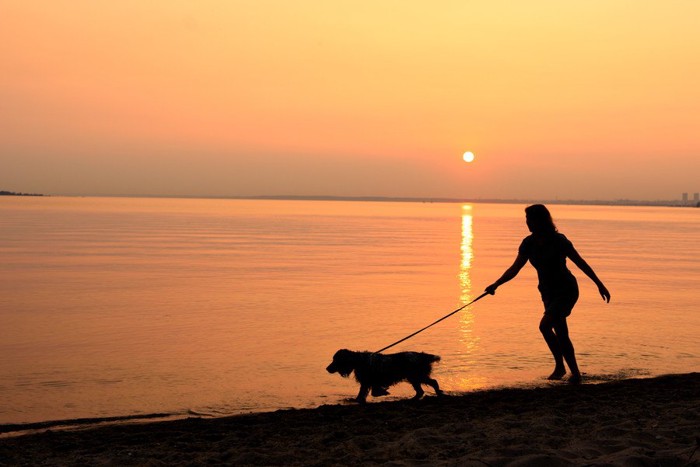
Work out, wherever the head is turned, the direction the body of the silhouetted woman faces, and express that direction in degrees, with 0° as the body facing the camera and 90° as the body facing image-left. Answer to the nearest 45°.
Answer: approximately 45°

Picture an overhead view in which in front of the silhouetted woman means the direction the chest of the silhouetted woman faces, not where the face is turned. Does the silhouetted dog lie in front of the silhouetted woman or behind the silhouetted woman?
in front

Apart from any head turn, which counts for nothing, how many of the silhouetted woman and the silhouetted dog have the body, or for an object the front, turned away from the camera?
0

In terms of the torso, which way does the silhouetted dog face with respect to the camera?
to the viewer's left

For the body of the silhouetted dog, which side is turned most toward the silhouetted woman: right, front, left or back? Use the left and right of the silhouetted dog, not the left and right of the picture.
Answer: back
